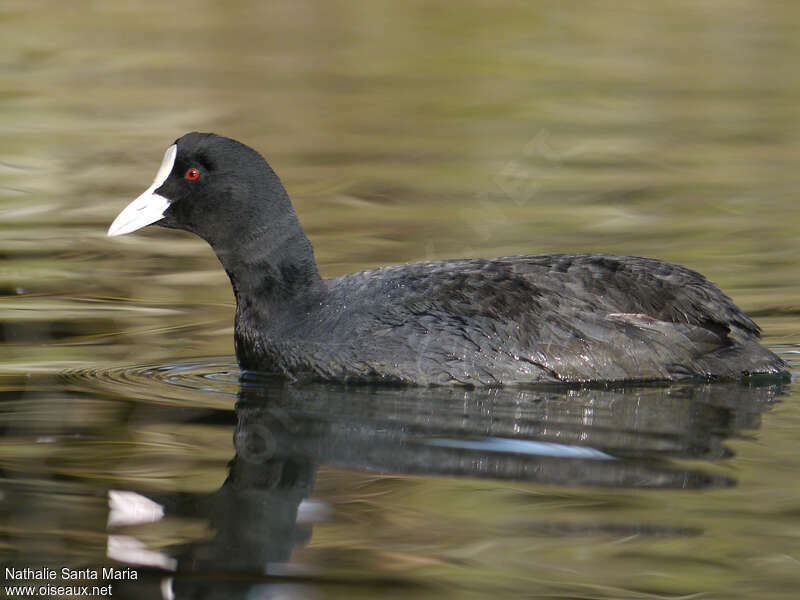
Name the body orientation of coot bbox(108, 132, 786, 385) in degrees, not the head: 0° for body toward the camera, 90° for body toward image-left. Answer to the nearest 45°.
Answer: approximately 90°
